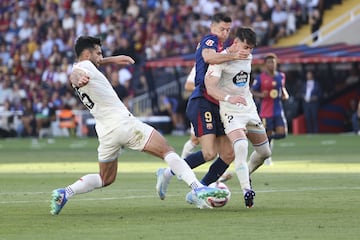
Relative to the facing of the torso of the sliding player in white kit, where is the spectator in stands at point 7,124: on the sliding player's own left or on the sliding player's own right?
on the sliding player's own left

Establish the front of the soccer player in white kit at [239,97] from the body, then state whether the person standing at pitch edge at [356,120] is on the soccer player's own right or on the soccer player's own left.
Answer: on the soccer player's own left

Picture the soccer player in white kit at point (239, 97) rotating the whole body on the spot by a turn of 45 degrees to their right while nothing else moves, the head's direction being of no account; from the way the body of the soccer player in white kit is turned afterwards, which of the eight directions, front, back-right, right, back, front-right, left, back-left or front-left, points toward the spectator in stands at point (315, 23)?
back

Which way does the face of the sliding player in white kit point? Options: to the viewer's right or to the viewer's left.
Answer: to the viewer's right

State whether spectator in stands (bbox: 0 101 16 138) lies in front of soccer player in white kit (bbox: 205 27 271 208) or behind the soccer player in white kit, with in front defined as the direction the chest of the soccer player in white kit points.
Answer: behind

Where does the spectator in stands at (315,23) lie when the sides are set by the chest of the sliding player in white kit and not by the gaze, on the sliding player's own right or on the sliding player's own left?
on the sliding player's own left

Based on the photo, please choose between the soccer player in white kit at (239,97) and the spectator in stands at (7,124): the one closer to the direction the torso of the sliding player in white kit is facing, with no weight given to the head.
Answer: the soccer player in white kit

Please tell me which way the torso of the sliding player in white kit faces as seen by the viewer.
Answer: to the viewer's right
